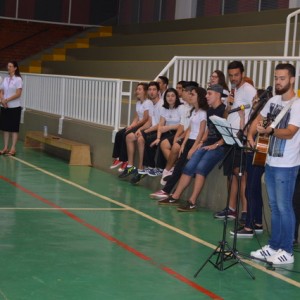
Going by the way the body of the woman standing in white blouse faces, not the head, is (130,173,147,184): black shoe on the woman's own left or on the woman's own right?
on the woman's own left

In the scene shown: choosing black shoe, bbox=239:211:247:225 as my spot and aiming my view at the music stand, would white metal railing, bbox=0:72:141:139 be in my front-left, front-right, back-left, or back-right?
back-right

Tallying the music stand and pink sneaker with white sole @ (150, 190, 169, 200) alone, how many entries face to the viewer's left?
1

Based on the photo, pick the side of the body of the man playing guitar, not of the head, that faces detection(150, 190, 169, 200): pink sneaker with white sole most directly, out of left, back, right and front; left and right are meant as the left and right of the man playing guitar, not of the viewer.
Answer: right

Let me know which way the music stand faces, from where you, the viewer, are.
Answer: facing away from the viewer and to the right of the viewer

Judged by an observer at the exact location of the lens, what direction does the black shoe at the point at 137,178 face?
facing the viewer and to the left of the viewer

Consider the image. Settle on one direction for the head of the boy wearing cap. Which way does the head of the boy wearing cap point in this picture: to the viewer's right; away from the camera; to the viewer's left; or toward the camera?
to the viewer's left

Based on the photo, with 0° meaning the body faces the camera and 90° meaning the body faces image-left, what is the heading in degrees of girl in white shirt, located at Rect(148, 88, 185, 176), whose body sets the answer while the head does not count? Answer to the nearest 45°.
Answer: approximately 45°

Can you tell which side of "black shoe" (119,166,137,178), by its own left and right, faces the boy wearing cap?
left

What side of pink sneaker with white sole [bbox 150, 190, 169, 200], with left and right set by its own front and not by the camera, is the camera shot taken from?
left

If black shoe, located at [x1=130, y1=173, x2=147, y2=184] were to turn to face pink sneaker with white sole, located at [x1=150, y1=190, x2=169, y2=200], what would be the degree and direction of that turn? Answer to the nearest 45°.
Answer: approximately 45° to its left

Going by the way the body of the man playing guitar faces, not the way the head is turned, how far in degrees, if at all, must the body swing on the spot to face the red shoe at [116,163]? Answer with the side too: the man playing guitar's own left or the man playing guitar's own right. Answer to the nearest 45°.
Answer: approximately 90° to the man playing guitar's own right
